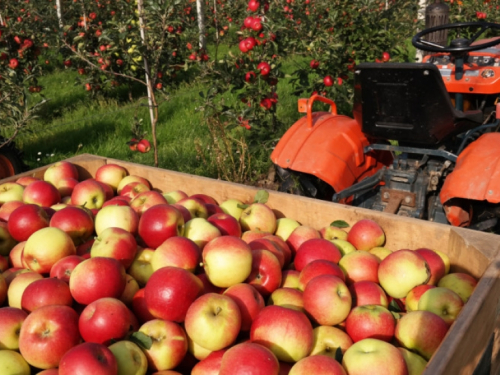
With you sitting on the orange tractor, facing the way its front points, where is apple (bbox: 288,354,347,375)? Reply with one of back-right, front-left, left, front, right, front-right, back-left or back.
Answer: back-right

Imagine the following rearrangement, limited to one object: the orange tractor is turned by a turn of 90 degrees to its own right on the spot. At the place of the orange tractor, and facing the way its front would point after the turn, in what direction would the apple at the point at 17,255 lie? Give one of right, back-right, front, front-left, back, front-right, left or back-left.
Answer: right

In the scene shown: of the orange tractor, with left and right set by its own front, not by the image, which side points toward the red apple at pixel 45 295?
back

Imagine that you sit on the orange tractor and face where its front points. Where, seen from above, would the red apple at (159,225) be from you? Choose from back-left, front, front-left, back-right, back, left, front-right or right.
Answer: back

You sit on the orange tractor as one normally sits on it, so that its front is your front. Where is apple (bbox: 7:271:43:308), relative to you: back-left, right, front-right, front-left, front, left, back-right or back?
back

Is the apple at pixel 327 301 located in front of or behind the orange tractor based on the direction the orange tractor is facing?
behind

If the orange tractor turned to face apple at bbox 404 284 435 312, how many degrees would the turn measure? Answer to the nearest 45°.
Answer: approximately 135° to its right

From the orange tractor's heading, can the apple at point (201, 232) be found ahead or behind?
behind

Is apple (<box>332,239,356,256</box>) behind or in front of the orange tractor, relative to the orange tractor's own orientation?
behind

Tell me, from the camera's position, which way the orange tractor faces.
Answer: facing away from the viewer and to the right of the viewer

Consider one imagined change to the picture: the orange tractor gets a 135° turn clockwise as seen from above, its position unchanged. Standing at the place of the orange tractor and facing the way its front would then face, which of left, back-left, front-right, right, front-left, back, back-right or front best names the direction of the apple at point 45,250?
front-right
